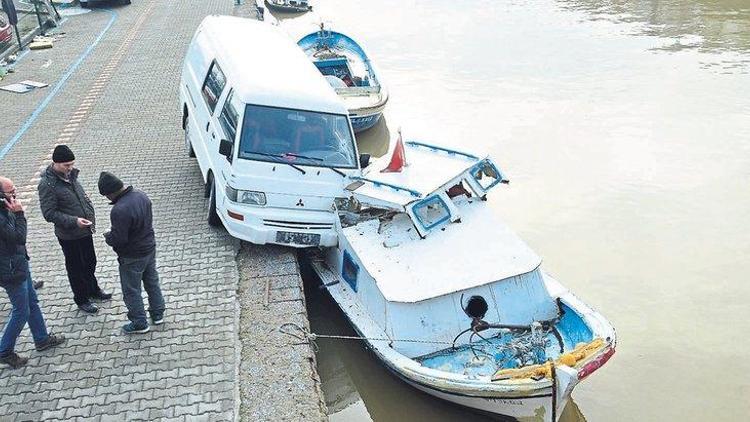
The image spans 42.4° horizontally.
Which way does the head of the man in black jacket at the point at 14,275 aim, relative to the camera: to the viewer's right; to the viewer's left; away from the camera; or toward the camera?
to the viewer's right

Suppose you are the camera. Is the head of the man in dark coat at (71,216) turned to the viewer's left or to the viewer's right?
to the viewer's right

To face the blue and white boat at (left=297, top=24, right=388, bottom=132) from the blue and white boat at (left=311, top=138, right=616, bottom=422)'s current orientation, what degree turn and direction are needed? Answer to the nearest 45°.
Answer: approximately 135° to its left

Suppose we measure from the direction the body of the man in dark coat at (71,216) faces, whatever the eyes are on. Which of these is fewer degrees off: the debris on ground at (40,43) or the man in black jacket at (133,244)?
the man in black jacket

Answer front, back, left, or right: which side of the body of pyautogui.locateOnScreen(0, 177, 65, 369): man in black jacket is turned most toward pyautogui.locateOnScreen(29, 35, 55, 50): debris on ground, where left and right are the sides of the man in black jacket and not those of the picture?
left

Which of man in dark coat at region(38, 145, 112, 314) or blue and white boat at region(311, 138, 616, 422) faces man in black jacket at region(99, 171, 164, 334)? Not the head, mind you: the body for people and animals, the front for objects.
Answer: the man in dark coat

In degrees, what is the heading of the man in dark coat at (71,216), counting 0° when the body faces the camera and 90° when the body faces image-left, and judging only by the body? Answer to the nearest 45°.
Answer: approximately 315°

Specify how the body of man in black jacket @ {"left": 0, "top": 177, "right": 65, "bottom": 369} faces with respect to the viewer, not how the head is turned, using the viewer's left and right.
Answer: facing to the right of the viewer

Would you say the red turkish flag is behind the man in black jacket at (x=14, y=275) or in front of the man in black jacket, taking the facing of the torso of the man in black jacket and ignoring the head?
in front

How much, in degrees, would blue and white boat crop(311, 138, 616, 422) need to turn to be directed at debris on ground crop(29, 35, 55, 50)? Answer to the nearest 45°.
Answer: approximately 180°
